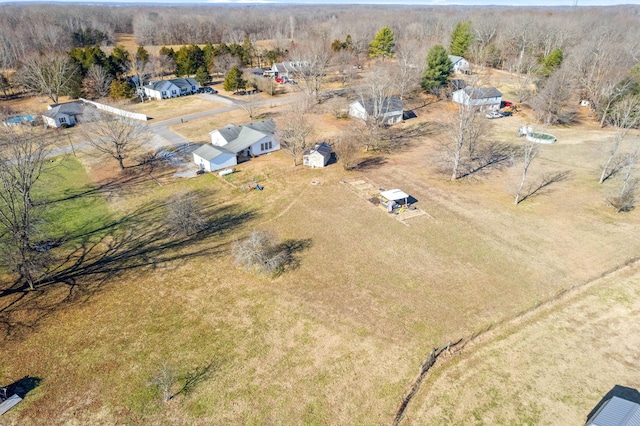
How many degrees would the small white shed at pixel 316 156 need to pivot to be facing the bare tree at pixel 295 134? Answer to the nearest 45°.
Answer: approximately 90° to its right

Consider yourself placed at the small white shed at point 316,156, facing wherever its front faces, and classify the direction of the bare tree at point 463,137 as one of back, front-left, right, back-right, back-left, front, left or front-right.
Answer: back-left

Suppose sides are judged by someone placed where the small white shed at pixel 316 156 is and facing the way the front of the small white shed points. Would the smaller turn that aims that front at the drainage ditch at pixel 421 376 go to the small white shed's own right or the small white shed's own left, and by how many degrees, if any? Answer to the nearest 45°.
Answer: approximately 45° to the small white shed's own left

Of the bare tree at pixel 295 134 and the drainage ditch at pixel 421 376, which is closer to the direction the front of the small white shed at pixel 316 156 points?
the drainage ditch

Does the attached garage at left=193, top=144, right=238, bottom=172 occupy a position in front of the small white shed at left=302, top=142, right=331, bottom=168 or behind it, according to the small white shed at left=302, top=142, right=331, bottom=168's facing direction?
in front

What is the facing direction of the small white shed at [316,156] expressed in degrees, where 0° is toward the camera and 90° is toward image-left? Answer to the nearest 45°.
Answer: approximately 45°

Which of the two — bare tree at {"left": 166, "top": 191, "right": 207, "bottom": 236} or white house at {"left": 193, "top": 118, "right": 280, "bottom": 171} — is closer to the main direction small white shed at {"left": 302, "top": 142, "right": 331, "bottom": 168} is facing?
the bare tree

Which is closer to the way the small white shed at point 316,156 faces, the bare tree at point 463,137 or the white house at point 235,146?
the white house

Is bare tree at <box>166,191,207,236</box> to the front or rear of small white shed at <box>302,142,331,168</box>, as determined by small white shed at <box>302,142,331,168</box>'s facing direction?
to the front

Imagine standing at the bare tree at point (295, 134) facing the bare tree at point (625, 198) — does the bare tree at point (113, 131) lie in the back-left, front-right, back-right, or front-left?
back-right

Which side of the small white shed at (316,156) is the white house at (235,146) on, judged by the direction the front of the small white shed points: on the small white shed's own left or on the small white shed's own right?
on the small white shed's own right

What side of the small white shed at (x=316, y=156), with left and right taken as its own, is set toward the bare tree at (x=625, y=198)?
left
